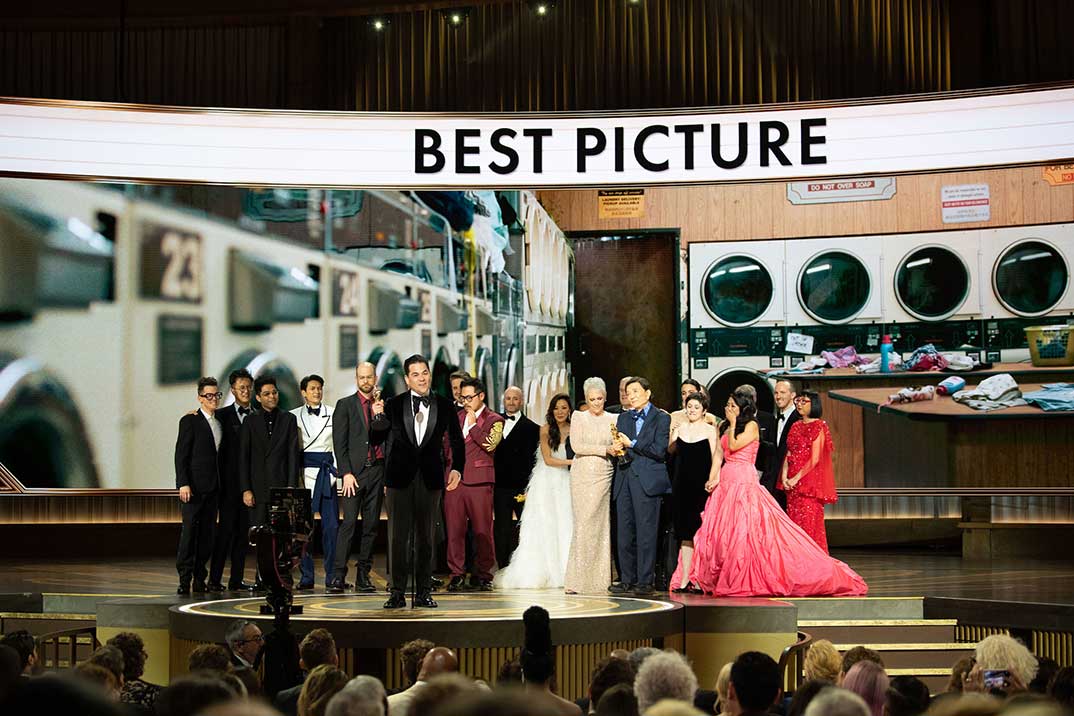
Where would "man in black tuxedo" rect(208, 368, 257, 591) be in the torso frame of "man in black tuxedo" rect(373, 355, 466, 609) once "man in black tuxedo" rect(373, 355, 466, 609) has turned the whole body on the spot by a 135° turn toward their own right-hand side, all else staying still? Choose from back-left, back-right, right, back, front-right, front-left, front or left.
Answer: front

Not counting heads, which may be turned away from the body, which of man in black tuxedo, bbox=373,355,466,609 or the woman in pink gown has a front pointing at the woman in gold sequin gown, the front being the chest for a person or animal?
the woman in pink gown

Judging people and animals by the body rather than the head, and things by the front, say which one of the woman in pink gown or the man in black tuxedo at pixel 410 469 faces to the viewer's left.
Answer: the woman in pink gown

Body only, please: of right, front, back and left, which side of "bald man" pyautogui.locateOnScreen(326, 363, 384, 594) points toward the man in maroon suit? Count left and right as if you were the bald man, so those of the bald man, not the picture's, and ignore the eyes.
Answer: left

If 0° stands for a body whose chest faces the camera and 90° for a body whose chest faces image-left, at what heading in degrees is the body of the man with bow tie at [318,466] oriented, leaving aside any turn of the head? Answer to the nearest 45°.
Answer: approximately 0°
